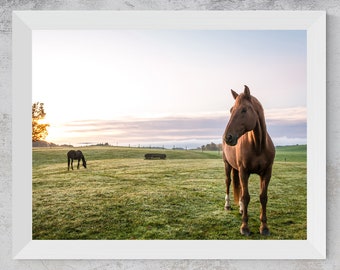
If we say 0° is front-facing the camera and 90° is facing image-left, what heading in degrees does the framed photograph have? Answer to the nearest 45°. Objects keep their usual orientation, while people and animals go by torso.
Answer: approximately 0°
